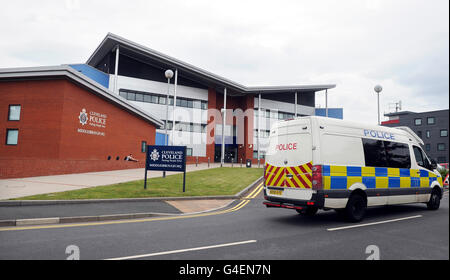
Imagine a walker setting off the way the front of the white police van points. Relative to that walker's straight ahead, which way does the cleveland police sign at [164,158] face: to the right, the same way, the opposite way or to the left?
to the right

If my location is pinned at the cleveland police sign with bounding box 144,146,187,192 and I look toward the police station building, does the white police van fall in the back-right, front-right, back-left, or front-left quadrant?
back-right

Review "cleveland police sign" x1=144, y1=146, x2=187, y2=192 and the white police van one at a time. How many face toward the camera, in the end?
1

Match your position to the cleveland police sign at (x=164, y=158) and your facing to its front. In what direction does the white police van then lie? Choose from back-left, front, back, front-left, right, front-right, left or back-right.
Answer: front-left

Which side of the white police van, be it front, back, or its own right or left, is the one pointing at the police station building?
left

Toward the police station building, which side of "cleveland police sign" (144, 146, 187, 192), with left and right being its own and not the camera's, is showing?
back

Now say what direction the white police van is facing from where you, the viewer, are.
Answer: facing away from the viewer and to the right of the viewer

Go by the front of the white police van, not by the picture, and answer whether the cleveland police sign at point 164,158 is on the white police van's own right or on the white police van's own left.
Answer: on the white police van's own left
